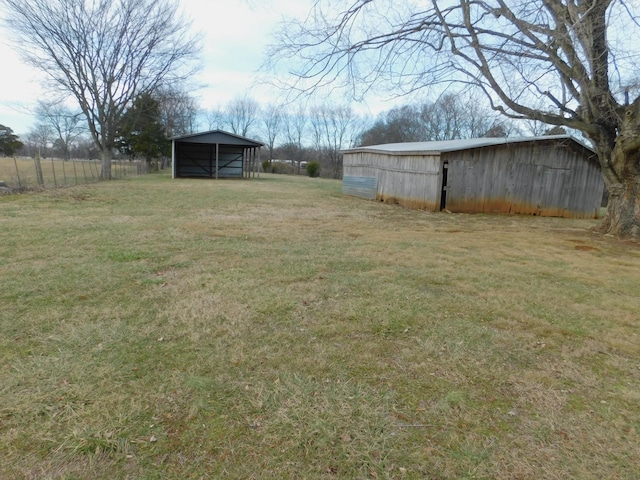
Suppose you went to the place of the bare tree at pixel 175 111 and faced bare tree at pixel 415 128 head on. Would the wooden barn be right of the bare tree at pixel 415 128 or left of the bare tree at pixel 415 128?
right

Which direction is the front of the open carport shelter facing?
toward the camera

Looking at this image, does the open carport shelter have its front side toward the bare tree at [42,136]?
no

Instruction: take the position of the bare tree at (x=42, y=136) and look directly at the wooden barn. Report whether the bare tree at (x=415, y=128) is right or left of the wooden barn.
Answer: left

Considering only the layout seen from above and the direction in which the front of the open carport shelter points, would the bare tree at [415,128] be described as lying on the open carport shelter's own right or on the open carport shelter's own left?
on the open carport shelter's own left

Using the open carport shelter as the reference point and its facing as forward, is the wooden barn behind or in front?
in front

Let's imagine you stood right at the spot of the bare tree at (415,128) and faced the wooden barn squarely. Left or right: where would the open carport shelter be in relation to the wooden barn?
right

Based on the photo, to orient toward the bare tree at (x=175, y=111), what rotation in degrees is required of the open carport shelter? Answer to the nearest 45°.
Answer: approximately 180°
